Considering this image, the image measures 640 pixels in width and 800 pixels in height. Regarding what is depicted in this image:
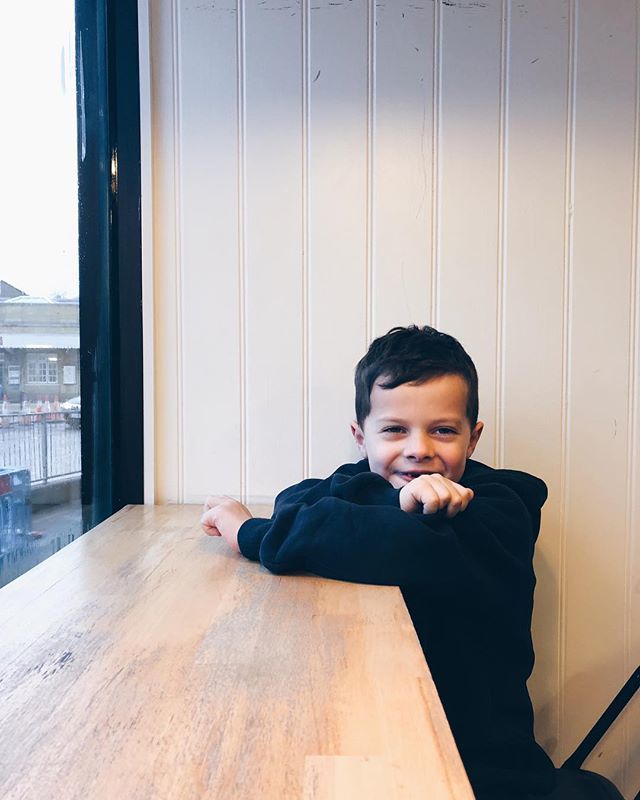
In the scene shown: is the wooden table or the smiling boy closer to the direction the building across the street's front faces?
the wooden table

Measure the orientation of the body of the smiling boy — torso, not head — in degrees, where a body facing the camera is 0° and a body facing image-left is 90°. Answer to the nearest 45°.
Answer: approximately 45°

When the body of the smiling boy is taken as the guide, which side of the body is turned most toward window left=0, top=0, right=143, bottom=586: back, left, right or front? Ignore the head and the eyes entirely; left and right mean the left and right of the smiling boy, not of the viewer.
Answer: right
